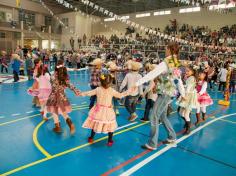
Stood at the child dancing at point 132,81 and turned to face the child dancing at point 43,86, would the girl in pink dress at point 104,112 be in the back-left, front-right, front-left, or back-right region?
front-left

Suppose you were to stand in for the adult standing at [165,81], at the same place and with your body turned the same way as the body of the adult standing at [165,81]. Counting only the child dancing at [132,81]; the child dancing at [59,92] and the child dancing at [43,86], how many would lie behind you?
0

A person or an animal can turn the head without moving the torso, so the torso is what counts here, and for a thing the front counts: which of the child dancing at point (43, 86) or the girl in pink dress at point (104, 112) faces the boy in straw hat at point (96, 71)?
the girl in pink dress

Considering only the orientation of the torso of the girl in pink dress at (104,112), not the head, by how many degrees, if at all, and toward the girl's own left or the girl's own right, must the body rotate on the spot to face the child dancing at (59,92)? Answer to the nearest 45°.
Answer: approximately 45° to the girl's own left

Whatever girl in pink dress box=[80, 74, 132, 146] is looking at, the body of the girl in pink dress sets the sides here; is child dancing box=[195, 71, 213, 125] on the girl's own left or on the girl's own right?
on the girl's own right

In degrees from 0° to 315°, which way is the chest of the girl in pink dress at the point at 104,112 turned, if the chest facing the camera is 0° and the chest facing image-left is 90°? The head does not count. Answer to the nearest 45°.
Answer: approximately 180°

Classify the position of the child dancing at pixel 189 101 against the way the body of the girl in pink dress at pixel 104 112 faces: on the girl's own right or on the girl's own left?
on the girl's own right
